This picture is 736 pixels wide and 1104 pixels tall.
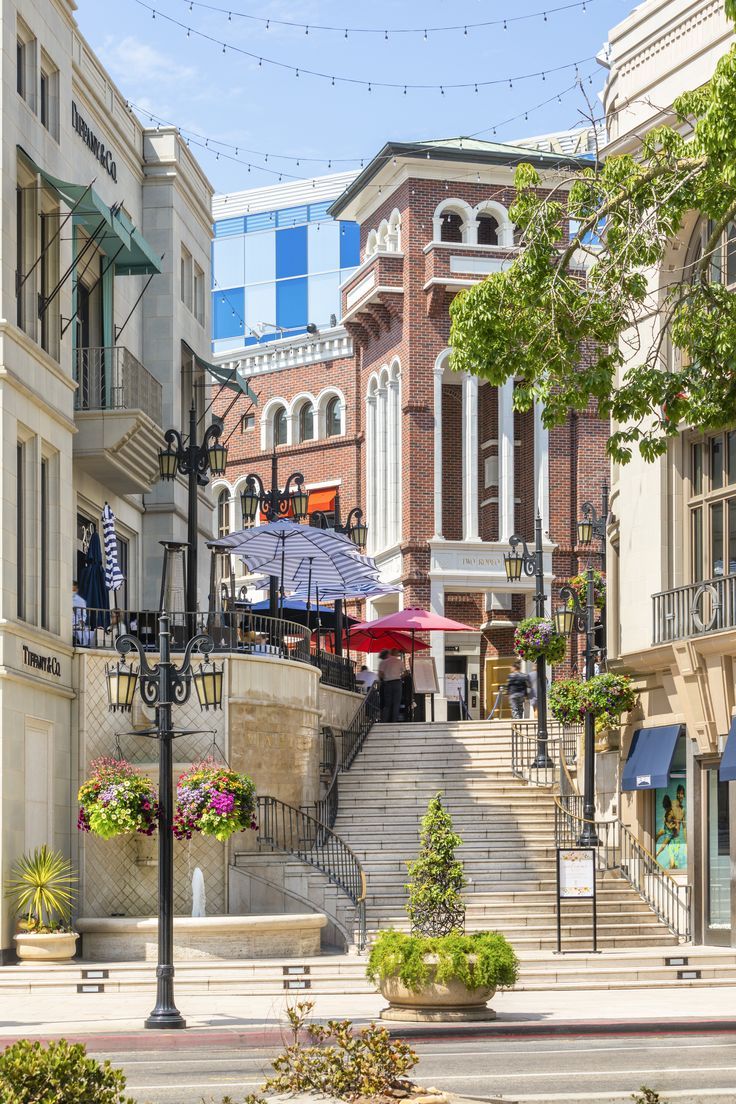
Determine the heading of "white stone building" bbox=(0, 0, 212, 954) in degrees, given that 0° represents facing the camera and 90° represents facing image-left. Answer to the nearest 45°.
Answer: approximately 270°

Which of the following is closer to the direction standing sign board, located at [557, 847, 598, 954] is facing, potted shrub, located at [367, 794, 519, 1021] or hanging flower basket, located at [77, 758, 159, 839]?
the potted shrub

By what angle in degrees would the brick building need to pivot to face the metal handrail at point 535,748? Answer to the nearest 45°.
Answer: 0° — it already faces it

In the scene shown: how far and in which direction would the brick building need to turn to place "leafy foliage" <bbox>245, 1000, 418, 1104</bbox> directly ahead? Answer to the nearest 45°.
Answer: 0° — it already faces it

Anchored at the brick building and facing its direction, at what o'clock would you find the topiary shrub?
The topiary shrub is roughly at 12 o'clock from the brick building.

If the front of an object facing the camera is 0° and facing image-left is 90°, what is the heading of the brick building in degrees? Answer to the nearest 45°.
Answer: approximately 0°

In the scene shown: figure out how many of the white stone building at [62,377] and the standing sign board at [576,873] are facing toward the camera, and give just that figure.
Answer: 1

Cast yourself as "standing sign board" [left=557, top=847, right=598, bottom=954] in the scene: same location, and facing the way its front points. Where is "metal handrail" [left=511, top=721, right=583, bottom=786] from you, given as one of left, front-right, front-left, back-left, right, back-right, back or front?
back

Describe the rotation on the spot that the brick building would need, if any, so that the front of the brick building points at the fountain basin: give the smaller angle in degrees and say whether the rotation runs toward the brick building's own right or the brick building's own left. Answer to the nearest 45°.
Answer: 0° — it already faces it

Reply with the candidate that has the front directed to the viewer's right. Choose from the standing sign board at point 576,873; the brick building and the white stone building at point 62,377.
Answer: the white stone building

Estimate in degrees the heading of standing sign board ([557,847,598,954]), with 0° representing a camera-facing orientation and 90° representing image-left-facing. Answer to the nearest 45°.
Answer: approximately 0°
